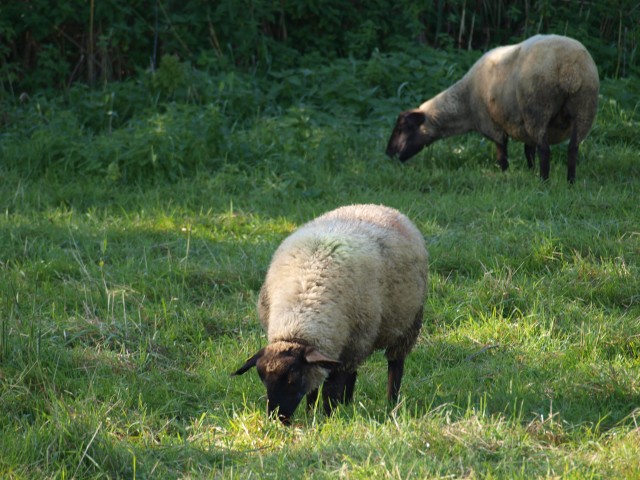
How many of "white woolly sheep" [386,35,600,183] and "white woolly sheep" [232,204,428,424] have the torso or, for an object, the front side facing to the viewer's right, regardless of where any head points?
0

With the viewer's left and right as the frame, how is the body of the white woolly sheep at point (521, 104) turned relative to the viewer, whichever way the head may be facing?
facing away from the viewer and to the left of the viewer

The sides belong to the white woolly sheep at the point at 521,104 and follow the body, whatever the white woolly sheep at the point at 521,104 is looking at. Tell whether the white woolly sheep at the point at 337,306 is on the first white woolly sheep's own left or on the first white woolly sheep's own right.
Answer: on the first white woolly sheep's own left

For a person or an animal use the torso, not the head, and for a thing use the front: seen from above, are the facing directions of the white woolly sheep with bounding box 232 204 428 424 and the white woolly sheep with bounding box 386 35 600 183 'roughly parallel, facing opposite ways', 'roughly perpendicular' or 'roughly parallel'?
roughly perpendicular

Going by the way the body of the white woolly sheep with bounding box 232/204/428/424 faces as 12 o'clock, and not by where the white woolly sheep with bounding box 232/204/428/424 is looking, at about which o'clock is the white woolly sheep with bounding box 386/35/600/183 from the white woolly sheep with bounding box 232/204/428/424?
the white woolly sheep with bounding box 386/35/600/183 is roughly at 5 o'clock from the white woolly sheep with bounding box 232/204/428/424.

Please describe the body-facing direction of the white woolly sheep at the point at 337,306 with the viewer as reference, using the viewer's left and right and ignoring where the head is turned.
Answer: facing the viewer and to the left of the viewer
